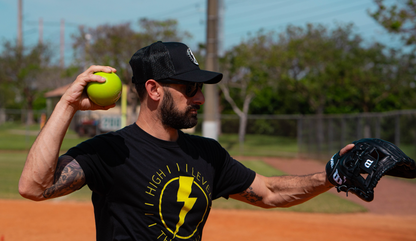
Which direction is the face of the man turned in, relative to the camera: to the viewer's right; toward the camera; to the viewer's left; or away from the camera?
to the viewer's right

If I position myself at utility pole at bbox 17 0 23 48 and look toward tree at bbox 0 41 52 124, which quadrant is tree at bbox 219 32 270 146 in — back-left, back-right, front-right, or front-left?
front-left

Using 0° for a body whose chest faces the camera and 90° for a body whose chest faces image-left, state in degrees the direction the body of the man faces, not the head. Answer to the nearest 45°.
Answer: approximately 315°

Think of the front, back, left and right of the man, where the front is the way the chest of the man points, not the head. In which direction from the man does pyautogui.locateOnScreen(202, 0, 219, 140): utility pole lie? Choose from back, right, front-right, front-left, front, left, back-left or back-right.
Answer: back-left

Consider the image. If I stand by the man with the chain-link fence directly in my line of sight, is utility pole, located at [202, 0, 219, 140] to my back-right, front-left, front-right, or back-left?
front-left

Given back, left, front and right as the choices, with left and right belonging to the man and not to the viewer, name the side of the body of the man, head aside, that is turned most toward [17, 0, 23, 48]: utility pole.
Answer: back

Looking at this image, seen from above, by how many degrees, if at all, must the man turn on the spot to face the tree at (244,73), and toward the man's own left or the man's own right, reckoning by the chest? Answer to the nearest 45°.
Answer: approximately 135° to the man's own left

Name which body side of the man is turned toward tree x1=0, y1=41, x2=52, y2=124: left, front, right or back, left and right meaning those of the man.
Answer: back
